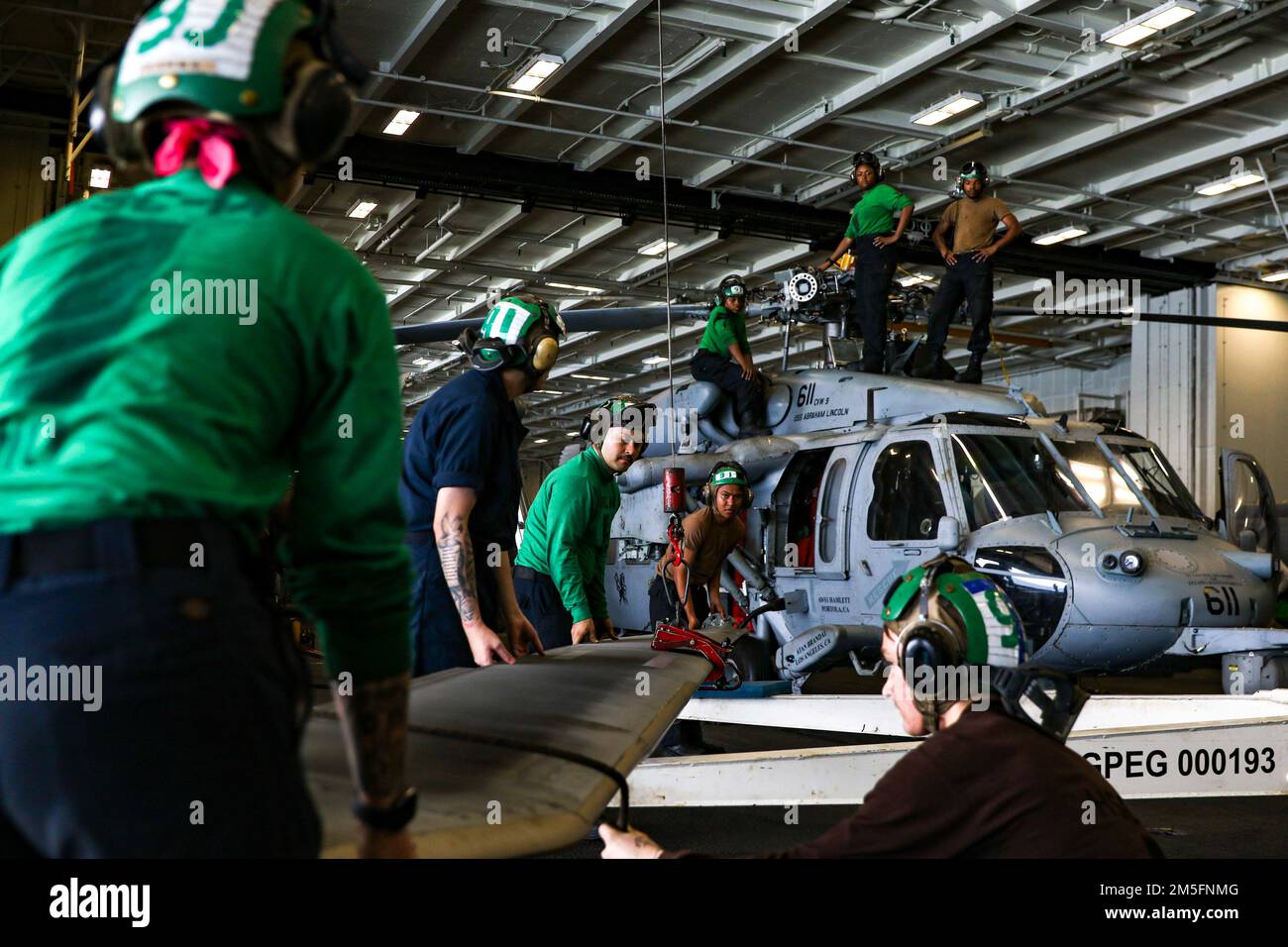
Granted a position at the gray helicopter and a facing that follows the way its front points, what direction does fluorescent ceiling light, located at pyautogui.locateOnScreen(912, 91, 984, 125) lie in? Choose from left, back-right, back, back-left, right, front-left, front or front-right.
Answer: back-left

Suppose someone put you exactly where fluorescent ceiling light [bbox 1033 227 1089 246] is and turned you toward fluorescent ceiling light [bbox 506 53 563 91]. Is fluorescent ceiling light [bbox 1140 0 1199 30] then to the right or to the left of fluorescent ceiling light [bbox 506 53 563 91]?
left

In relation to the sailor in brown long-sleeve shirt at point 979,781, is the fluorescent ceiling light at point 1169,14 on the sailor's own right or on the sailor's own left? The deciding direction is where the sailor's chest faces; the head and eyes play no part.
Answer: on the sailor's own right

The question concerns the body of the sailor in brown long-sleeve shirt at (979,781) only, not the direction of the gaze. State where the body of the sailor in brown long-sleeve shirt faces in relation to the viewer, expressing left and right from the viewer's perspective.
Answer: facing away from the viewer and to the left of the viewer

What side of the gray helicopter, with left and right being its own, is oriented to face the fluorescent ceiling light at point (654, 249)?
back

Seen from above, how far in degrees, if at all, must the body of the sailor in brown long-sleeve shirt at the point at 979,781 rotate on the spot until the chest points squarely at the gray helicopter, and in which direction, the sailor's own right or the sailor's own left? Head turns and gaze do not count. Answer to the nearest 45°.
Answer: approximately 45° to the sailor's own right

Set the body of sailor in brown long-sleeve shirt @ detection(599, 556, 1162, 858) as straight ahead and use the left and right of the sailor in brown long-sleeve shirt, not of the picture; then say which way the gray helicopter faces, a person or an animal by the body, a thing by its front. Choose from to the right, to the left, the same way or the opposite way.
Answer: the opposite way

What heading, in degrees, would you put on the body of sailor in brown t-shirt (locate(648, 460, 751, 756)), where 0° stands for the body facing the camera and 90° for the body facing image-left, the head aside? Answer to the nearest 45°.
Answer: approximately 315°

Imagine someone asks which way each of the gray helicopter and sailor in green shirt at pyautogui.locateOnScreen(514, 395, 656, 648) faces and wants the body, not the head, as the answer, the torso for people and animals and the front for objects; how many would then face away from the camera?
0
